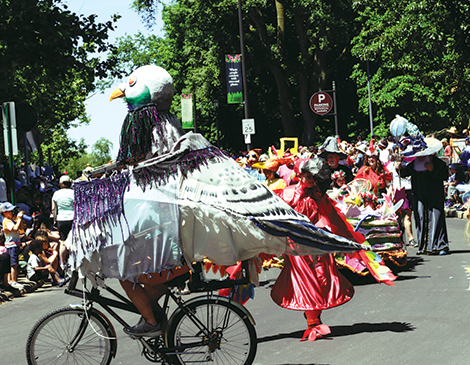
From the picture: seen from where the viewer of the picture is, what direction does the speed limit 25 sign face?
facing the viewer

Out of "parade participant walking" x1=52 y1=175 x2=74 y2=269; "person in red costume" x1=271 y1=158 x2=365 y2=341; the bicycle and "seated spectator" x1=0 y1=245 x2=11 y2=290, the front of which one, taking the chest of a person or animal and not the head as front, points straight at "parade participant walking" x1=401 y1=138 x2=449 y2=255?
the seated spectator

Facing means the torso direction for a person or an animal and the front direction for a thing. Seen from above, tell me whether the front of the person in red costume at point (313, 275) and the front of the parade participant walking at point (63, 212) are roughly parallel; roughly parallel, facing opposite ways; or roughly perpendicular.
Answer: roughly perpendicular

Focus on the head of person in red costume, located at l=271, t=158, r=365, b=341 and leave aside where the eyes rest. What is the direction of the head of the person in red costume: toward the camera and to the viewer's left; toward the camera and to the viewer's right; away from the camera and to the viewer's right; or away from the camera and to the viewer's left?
toward the camera and to the viewer's left

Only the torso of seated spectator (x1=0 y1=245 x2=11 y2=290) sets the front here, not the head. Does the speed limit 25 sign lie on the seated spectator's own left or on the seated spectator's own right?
on the seated spectator's own left

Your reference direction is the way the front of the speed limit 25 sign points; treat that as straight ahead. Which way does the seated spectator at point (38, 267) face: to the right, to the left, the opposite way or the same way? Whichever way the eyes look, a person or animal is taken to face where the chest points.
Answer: to the left

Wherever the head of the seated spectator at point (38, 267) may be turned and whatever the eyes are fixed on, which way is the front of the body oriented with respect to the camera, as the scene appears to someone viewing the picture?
to the viewer's right

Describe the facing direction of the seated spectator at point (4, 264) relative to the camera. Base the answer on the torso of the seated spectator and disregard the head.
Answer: to the viewer's right

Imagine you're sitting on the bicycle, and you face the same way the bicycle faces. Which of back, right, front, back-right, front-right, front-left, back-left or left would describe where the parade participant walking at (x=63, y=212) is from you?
right

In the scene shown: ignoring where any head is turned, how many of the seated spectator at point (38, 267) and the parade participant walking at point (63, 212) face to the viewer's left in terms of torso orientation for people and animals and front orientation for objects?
0

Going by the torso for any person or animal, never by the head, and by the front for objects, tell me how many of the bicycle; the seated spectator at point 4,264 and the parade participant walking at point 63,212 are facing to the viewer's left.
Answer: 1

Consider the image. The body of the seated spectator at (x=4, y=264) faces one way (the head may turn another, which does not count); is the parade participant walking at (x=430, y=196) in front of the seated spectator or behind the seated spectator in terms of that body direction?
in front

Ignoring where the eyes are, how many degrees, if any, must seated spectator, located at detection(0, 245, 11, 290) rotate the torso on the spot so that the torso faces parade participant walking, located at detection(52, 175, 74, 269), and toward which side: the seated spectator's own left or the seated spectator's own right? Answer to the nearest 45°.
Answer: approximately 45° to the seated spectator's own left
